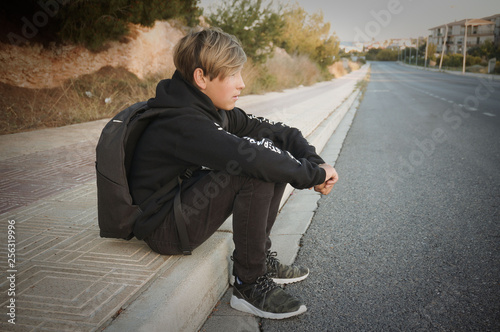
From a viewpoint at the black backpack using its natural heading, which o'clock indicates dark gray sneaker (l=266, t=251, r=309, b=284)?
The dark gray sneaker is roughly at 6 o'clock from the black backpack.

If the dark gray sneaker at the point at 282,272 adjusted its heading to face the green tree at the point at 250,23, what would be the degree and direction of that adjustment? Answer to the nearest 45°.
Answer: approximately 90° to its left

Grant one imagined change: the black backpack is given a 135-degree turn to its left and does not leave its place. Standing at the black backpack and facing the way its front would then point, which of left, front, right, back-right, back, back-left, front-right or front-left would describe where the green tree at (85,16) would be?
back-left

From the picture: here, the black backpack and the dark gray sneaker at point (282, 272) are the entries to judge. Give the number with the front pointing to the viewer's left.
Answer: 1

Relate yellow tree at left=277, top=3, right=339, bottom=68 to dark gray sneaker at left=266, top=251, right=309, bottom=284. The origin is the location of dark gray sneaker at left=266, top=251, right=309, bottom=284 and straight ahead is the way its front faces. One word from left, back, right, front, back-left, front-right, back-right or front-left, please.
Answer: left

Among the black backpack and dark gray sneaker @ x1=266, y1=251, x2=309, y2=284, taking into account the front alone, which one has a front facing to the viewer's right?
the dark gray sneaker

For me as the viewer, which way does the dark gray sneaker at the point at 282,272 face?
facing to the right of the viewer

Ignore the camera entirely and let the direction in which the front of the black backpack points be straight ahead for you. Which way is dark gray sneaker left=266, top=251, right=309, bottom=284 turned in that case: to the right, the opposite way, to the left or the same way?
the opposite way

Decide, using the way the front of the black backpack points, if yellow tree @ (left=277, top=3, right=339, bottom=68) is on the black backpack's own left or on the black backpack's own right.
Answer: on the black backpack's own right

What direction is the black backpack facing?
to the viewer's left

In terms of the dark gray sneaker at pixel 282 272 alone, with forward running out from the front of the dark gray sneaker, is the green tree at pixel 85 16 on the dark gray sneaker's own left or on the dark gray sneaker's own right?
on the dark gray sneaker's own left
